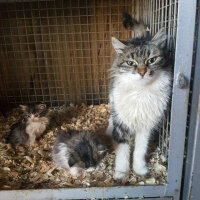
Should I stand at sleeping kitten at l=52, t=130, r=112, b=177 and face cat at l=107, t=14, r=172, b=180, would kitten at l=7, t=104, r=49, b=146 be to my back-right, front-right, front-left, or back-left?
back-left

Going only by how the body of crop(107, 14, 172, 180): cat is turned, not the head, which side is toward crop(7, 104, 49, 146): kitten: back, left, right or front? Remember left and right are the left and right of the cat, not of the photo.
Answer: right

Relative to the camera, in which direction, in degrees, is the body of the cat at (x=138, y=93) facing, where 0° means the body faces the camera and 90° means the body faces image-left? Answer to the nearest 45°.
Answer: approximately 0°

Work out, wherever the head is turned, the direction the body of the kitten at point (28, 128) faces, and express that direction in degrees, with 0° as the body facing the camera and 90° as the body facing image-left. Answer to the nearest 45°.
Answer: approximately 315°

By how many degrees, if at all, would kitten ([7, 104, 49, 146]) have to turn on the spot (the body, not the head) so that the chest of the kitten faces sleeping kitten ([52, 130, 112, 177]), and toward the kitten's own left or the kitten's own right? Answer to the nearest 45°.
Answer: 0° — it already faces it
